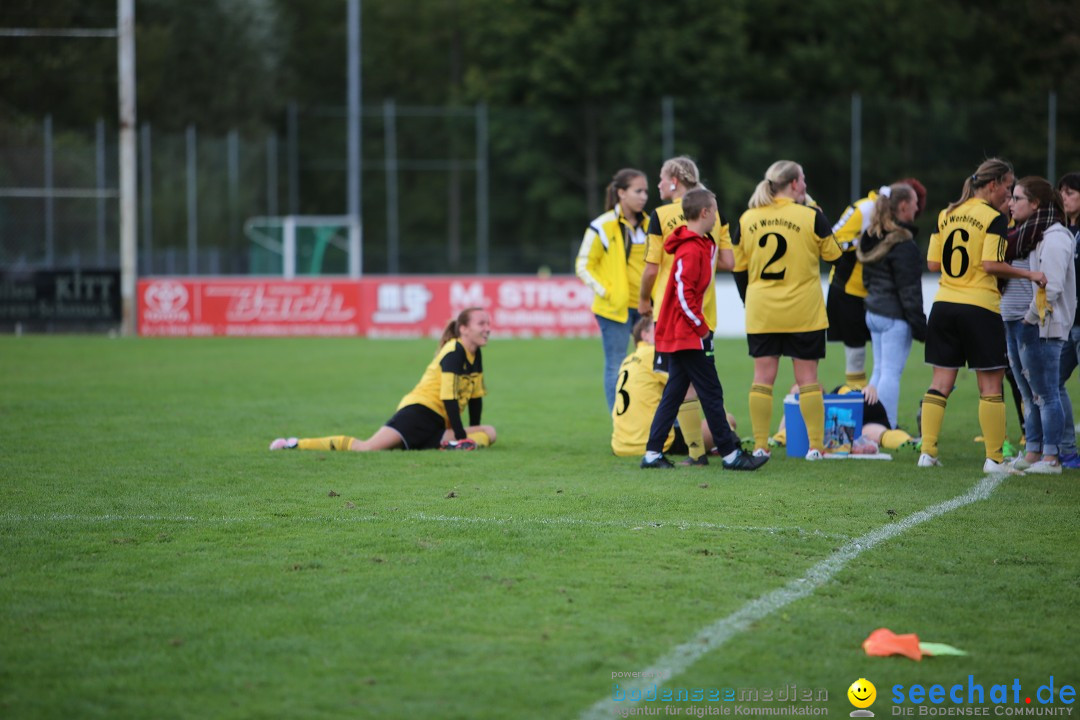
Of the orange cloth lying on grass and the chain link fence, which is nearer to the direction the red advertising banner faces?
the orange cloth lying on grass

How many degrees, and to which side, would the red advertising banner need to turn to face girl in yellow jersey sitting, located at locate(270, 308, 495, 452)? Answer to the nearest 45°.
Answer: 0° — it already faces them

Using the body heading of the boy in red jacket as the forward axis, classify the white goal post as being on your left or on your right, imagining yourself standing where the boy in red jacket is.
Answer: on your left

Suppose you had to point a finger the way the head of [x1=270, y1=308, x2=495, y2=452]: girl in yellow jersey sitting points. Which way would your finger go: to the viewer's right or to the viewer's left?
to the viewer's right

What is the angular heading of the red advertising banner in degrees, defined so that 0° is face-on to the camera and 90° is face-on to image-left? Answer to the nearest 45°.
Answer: approximately 0°

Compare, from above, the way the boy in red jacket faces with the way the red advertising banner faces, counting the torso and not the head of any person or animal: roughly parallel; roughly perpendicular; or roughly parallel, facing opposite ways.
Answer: roughly perpendicular

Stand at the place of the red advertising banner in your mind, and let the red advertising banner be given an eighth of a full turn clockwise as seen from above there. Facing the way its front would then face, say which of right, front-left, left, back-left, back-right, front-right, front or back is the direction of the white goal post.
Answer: back-right

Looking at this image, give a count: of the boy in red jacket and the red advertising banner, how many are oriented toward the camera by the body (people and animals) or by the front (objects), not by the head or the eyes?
1

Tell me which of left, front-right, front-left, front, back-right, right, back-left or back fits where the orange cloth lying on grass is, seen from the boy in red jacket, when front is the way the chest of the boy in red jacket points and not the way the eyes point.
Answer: right
